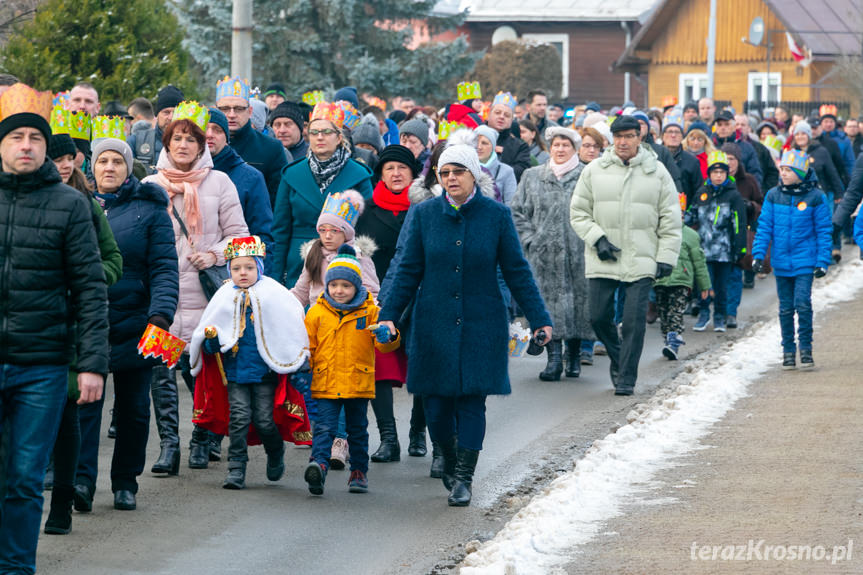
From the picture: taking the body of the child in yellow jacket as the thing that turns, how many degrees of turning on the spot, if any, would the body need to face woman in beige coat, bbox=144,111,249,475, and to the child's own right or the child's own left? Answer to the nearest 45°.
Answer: approximately 135° to the child's own right

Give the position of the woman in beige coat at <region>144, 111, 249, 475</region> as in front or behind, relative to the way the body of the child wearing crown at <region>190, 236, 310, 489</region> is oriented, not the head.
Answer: behind

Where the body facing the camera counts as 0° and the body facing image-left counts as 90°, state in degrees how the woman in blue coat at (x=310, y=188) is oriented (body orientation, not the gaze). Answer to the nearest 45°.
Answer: approximately 0°

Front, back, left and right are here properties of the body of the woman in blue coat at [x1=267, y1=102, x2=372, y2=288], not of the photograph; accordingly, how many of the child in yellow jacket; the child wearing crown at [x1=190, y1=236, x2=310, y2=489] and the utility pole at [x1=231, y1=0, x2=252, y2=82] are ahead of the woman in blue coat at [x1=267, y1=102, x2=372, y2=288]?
2

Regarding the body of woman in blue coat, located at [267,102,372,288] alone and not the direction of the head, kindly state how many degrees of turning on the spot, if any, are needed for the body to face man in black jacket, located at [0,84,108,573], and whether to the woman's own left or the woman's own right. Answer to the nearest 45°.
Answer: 0° — they already face them

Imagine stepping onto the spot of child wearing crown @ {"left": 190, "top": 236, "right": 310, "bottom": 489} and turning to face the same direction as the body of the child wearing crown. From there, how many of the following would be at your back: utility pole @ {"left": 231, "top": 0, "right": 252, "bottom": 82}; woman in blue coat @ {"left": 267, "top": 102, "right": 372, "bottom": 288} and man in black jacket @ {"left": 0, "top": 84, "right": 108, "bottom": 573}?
2

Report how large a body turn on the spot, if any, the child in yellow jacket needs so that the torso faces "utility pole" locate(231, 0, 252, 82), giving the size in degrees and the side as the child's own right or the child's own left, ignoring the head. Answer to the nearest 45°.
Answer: approximately 180°
